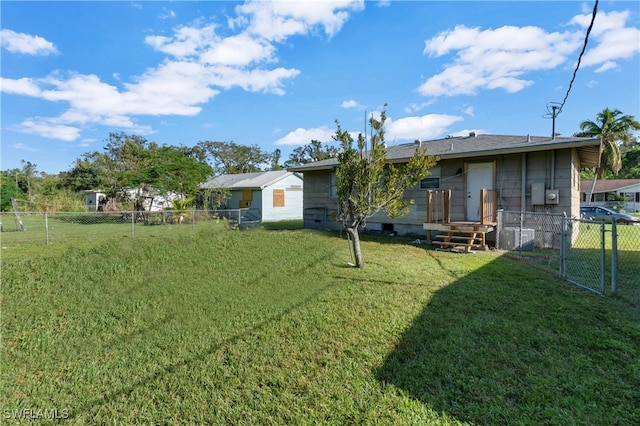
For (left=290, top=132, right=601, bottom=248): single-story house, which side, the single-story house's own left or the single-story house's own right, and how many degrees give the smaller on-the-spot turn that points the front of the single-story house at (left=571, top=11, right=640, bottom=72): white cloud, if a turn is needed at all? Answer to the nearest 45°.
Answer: approximately 180°
